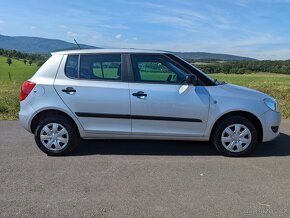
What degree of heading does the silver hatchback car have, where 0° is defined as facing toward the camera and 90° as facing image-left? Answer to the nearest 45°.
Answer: approximately 270°
